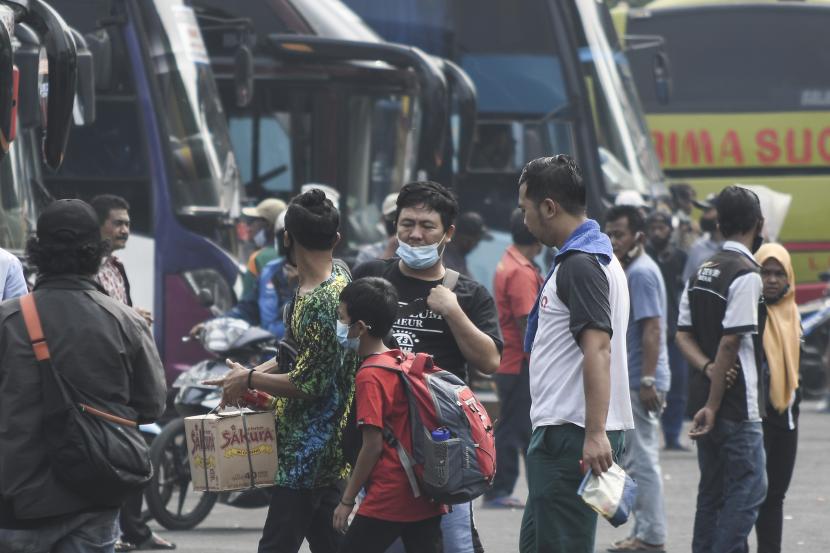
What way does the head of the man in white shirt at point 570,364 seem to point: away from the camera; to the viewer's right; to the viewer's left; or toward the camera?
to the viewer's left

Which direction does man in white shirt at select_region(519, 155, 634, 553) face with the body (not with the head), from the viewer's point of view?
to the viewer's left

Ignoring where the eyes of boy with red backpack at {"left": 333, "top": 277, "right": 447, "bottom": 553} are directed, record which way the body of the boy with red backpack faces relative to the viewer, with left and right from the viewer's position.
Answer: facing to the left of the viewer

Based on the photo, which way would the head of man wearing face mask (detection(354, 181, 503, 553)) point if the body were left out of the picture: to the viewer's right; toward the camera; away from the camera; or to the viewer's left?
toward the camera

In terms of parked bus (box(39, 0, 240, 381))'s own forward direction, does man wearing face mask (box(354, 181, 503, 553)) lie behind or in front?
in front

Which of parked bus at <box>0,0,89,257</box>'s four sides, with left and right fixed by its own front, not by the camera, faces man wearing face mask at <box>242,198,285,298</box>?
left

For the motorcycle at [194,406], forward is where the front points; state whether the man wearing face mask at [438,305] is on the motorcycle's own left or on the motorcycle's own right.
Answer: on the motorcycle's own left

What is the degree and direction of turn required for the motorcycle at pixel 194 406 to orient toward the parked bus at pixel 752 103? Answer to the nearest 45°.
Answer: approximately 180°
